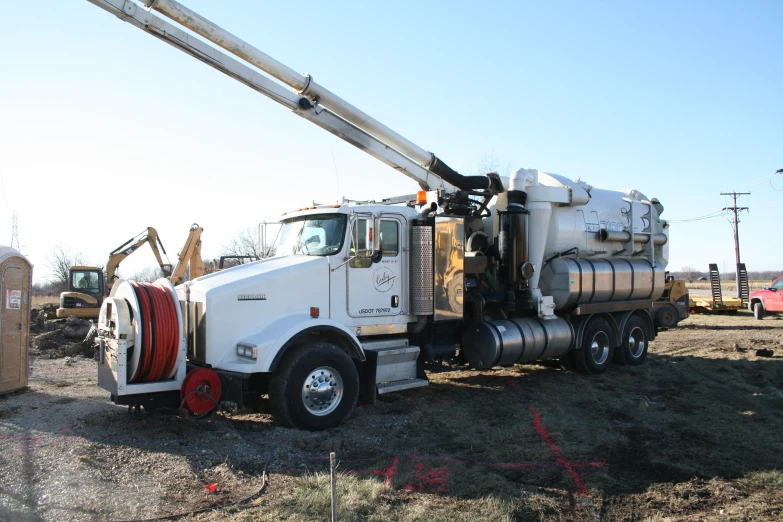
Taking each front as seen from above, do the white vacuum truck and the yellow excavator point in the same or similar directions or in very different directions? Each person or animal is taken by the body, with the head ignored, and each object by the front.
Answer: very different directions

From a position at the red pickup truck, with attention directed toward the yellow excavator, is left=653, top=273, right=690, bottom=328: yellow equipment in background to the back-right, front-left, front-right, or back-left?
front-left

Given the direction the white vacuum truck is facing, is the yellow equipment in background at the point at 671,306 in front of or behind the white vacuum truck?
behind

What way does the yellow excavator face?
to the viewer's right

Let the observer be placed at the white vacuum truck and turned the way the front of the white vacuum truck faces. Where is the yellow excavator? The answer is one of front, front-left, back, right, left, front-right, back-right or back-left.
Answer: right

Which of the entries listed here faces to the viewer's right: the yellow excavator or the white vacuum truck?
the yellow excavator

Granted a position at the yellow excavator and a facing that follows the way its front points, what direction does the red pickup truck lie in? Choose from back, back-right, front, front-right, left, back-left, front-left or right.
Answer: front

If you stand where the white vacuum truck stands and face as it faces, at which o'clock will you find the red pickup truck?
The red pickup truck is roughly at 6 o'clock from the white vacuum truck.

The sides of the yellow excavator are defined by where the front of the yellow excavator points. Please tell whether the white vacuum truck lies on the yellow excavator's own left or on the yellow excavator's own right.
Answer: on the yellow excavator's own right

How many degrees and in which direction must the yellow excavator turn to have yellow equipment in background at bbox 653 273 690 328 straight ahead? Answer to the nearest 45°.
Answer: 0° — it already faces it

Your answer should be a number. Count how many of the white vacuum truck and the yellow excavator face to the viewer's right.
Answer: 1
